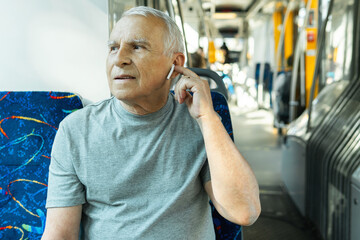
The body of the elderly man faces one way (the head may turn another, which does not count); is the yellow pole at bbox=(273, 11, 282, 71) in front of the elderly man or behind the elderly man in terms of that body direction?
behind

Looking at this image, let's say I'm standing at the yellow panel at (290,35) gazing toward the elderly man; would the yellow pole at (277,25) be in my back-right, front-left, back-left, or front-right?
back-right

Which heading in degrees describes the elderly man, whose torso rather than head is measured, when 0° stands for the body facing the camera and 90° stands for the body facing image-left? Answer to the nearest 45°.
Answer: approximately 0°

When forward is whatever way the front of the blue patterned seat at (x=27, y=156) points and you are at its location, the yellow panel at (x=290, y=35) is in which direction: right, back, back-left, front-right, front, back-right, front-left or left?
back-left

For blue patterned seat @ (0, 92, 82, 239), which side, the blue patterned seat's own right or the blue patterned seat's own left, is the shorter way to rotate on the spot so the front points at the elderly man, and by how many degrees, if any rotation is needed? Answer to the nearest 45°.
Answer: approximately 45° to the blue patterned seat's own left

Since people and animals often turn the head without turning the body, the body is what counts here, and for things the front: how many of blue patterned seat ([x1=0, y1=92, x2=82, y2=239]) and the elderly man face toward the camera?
2

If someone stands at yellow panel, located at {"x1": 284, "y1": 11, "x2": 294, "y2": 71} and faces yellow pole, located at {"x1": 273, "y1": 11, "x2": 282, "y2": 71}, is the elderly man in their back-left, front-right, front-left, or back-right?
back-left

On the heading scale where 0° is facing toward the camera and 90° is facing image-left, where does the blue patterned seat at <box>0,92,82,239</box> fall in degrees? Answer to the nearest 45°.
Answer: approximately 0°
